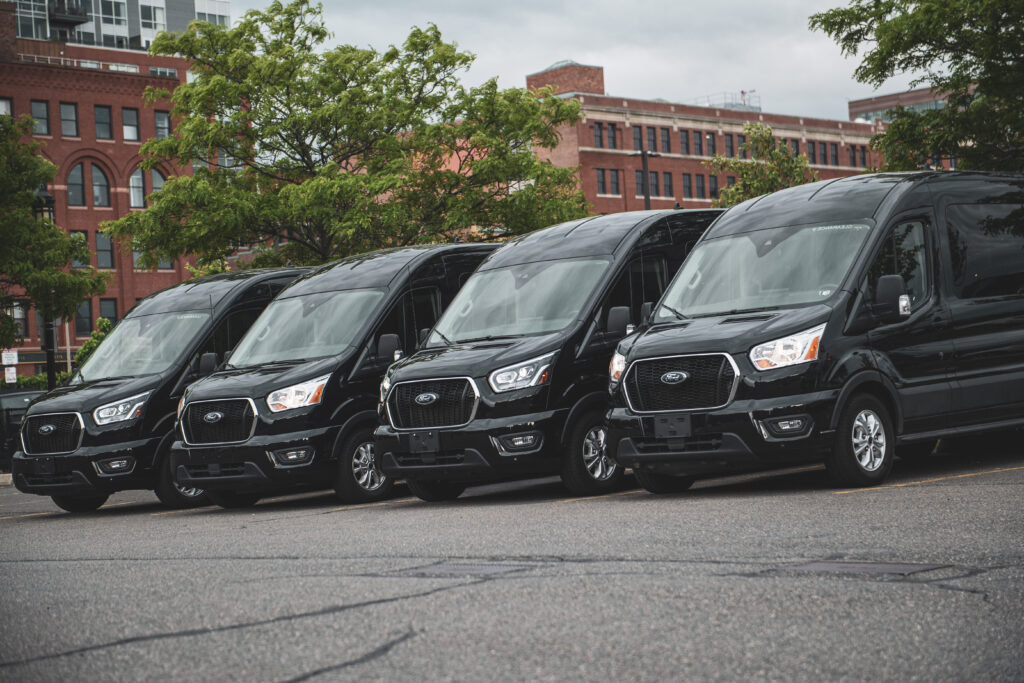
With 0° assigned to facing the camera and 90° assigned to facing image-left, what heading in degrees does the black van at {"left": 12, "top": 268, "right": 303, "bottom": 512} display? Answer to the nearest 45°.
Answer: approximately 45°

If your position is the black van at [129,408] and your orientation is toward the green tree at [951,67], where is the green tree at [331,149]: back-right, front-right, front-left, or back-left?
front-left

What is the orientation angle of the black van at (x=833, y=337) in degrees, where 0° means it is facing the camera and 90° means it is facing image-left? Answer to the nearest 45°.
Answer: approximately 45°

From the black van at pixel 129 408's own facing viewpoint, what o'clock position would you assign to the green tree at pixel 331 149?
The green tree is roughly at 5 o'clock from the black van.

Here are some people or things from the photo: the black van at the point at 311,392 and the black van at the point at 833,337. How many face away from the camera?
0

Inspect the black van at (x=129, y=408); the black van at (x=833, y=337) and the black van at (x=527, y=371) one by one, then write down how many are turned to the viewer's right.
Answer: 0

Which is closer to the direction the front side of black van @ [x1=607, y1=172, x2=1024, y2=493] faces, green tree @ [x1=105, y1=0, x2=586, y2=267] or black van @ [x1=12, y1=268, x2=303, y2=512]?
the black van

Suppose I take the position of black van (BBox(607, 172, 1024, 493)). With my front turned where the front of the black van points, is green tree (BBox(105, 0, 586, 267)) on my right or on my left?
on my right

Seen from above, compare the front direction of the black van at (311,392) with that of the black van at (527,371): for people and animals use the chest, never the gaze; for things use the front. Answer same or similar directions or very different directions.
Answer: same or similar directions

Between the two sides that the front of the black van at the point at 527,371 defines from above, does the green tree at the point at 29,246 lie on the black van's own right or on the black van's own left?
on the black van's own right

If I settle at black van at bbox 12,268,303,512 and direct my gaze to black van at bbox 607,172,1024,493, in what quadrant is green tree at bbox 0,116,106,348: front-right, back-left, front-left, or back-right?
back-left

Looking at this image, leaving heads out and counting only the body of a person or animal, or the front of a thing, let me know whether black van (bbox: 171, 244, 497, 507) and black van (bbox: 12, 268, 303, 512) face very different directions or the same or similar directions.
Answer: same or similar directions

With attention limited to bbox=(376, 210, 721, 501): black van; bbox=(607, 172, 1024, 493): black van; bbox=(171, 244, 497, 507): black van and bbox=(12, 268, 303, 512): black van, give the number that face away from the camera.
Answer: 0

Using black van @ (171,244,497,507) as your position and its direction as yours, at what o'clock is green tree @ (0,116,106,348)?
The green tree is roughly at 4 o'clock from the black van.

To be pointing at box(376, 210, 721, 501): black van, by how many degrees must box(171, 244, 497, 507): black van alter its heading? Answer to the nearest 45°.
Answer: approximately 90° to its left

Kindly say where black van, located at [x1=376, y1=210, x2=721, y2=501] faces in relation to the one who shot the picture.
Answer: facing the viewer and to the left of the viewer
